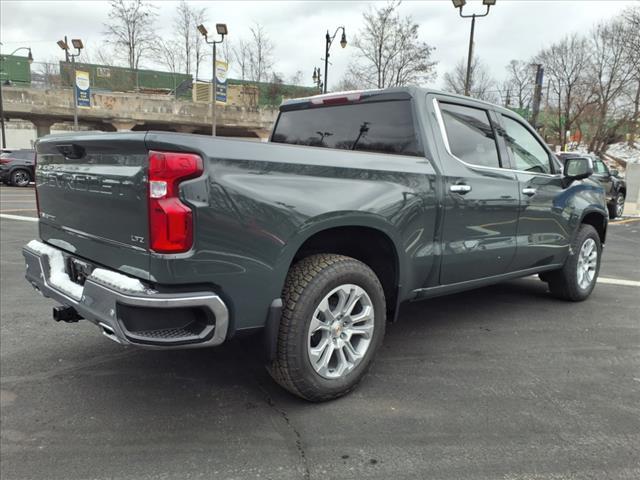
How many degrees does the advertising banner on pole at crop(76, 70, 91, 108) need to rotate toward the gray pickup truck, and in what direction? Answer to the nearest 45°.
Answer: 0° — it already faces it

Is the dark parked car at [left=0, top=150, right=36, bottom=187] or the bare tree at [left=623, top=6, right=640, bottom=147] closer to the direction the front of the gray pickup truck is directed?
the bare tree

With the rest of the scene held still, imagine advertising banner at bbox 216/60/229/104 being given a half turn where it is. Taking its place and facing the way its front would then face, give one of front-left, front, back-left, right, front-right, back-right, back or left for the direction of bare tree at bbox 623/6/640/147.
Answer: right

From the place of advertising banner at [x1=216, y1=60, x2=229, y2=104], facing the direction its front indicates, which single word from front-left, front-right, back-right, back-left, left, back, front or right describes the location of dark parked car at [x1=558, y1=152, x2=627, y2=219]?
front-left

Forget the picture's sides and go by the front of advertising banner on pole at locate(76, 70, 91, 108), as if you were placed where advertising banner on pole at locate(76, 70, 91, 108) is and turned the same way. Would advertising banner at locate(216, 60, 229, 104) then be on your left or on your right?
on your left

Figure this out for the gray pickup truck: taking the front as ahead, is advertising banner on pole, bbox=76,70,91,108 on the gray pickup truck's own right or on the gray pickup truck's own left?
on the gray pickup truck's own left

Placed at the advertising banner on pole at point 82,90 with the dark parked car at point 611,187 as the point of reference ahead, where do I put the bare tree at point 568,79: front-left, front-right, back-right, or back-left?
front-left

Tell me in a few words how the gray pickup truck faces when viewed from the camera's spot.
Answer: facing away from the viewer and to the right of the viewer

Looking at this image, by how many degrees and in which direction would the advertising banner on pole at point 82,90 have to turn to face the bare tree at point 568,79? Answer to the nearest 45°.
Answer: approximately 90° to its left

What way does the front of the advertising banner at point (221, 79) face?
toward the camera

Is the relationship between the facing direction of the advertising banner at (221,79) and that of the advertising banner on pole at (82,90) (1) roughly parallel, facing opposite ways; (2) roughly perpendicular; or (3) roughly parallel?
roughly parallel

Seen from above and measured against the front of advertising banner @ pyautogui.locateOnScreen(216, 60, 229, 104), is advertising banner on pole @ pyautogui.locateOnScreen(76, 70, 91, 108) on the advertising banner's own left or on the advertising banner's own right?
on the advertising banner's own right

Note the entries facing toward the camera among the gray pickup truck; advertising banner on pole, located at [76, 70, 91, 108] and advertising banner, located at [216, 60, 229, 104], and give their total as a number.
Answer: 2

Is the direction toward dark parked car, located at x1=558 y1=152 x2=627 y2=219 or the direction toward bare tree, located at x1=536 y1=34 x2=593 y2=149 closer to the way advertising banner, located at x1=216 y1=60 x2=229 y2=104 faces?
the dark parked car

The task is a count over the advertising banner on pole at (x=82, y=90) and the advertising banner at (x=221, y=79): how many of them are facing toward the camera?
2

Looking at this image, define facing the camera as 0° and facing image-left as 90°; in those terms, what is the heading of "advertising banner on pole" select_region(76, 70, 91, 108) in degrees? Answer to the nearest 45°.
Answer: approximately 0°

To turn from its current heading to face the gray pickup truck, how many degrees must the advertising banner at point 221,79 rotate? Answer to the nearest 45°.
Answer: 0° — it already faces it
